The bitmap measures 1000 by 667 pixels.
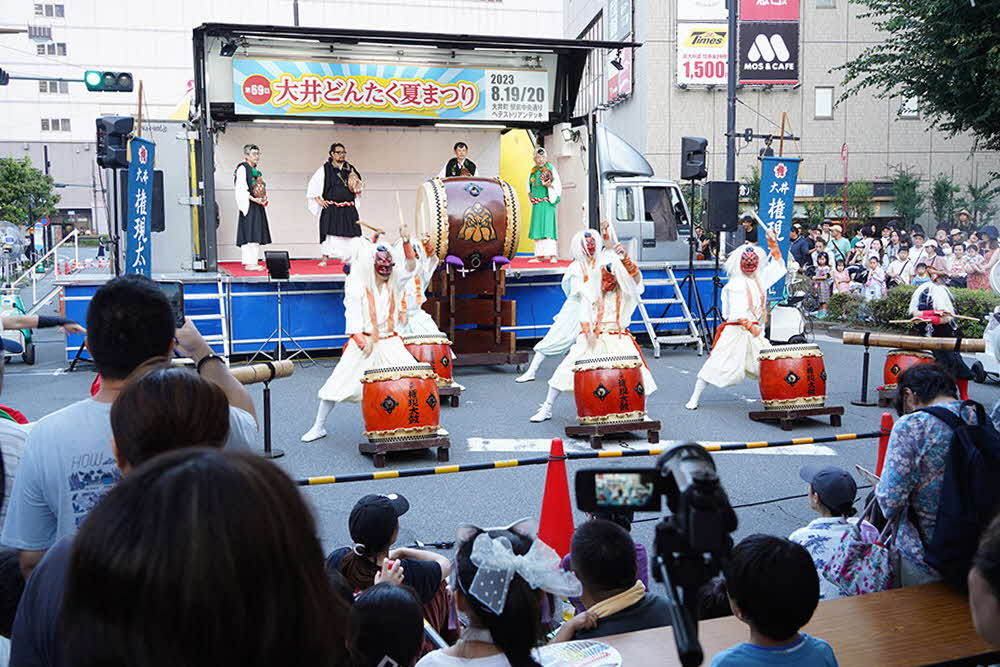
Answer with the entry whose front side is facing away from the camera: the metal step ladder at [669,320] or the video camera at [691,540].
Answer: the video camera

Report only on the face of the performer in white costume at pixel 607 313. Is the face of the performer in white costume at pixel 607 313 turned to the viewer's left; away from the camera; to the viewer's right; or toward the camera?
toward the camera

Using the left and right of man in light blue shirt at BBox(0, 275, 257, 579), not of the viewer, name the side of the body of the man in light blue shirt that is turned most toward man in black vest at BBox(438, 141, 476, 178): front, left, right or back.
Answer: front

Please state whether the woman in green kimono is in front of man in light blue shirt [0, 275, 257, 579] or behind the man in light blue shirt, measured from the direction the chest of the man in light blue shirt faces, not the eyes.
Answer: in front

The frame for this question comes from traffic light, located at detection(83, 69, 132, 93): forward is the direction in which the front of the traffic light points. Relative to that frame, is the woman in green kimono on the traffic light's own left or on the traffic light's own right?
on the traffic light's own left

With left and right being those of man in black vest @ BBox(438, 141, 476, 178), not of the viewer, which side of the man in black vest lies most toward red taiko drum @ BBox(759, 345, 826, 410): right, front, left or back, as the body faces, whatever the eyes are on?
front

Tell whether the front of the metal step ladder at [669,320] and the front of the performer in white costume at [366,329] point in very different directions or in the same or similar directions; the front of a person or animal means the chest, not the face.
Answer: same or similar directions

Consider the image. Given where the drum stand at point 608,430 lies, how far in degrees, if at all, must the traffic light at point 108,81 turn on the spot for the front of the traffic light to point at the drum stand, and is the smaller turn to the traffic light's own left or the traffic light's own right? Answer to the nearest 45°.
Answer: approximately 45° to the traffic light's own left

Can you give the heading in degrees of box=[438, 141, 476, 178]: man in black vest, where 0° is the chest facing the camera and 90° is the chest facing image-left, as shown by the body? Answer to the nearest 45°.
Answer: approximately 0°

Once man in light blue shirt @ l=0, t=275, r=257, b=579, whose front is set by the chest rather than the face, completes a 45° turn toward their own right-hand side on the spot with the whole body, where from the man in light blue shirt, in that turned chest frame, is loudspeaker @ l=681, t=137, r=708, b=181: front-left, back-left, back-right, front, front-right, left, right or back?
front

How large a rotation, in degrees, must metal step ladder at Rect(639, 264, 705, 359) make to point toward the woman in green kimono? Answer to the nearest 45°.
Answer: approximately 180°

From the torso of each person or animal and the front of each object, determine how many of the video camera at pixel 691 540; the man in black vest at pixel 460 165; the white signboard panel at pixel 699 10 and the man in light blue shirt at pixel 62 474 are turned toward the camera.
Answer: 2

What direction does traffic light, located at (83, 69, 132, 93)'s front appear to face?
toward the camera

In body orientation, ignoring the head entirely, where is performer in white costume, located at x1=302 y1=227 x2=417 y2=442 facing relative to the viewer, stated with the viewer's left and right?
facing the viewer and to the right of the viewer

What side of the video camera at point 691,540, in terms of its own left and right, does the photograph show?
back

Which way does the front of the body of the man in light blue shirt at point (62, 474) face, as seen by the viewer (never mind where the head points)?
away from the camera

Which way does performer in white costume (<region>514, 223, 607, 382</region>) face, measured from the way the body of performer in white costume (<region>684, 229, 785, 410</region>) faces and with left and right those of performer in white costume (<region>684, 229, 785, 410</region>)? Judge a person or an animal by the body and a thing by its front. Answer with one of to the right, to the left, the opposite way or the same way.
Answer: the same way

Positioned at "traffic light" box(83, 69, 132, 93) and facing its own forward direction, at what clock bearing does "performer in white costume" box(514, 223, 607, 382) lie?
The performer in white costume is roughly at 11 o'clock from the traffic light.

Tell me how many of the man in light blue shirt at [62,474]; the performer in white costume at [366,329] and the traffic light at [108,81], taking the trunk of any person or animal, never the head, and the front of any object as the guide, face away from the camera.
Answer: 1

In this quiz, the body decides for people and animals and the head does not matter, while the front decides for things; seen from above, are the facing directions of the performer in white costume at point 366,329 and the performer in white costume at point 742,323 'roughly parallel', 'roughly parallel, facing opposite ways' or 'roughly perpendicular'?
roughly parallel
